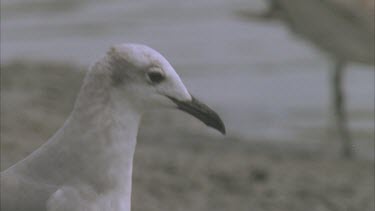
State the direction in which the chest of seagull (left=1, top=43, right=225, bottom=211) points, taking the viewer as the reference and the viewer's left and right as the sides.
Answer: facing to the right of the viewer
